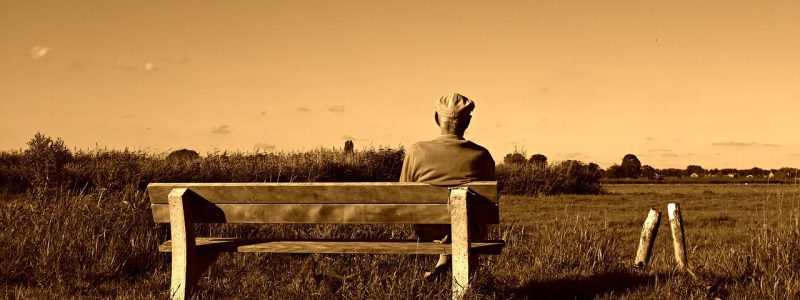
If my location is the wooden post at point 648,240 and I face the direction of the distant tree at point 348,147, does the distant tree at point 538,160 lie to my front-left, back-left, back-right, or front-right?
front-right

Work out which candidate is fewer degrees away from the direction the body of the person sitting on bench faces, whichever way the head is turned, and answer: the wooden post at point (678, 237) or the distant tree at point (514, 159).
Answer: the distant tree

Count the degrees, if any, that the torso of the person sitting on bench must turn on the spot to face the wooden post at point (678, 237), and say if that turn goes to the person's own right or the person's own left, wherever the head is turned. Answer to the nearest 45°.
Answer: approximately 45° to the person's own right

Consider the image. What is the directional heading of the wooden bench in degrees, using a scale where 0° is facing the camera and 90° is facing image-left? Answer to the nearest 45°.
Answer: approximately 180°

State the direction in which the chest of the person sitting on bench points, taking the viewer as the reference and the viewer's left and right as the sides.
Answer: facing away from the viewer

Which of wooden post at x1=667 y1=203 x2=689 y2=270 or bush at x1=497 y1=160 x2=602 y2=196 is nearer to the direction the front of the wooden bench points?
the bush

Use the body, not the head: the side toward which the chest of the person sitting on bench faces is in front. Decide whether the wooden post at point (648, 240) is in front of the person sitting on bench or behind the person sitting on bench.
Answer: in front

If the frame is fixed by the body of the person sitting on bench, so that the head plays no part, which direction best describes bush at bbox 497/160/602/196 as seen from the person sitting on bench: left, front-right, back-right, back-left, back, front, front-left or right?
front

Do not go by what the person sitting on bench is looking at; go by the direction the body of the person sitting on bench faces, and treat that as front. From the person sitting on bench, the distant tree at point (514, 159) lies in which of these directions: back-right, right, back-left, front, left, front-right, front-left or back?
front

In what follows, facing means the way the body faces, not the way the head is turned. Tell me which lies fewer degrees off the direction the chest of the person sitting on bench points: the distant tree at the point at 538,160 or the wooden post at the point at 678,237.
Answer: the distant tree

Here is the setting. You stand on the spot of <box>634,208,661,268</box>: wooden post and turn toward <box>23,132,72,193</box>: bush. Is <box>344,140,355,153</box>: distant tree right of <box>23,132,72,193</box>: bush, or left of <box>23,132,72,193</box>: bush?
right

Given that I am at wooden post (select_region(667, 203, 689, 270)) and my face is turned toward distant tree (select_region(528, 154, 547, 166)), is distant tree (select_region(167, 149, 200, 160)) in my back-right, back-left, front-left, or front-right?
front-left

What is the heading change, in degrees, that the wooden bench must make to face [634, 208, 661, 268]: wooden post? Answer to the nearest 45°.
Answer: approximately 45° to its right
